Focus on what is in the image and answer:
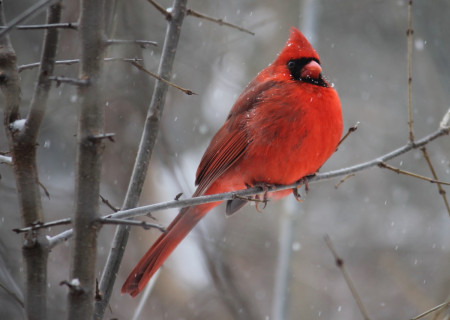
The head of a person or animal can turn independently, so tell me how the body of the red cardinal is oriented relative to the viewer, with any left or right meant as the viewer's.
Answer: facing the viewer and to the right of the viewer

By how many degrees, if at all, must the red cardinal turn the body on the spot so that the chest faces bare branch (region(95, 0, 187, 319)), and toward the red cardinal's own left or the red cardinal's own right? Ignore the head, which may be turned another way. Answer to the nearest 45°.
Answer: approximately 90° to the red cardinal's own right

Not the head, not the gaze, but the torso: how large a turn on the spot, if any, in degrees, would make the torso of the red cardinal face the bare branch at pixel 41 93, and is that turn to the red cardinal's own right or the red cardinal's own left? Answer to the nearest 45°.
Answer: approximately 90° to the red cardinal's own right
